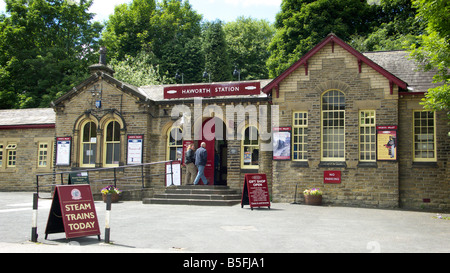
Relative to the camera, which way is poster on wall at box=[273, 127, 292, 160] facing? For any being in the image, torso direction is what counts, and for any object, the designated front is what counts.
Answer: toward the camera

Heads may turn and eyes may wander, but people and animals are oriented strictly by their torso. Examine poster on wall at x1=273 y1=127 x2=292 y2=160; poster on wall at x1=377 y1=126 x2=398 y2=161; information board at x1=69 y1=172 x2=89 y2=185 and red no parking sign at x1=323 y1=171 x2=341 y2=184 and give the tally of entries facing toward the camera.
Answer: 4

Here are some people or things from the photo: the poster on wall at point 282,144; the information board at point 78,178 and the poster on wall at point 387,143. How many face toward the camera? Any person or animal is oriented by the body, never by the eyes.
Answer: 3

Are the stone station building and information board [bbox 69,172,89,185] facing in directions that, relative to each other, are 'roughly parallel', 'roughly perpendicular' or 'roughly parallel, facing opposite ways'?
roughly parallel

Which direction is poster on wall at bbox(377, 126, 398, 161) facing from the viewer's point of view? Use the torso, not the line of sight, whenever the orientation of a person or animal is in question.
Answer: toward the camera

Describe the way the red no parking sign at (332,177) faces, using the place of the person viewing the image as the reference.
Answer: facing the viewer

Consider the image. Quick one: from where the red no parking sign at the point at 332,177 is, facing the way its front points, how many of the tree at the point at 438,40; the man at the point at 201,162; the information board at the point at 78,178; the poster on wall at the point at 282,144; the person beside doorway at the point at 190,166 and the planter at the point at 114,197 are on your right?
5

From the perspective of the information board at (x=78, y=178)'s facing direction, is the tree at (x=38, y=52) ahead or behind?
behind

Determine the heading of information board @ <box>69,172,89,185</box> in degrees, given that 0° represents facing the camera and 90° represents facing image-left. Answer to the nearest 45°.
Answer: approximately 0°

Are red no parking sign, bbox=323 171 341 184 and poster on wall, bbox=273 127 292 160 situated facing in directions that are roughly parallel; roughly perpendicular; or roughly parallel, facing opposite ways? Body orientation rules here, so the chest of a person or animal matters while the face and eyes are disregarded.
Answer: roughly parallel

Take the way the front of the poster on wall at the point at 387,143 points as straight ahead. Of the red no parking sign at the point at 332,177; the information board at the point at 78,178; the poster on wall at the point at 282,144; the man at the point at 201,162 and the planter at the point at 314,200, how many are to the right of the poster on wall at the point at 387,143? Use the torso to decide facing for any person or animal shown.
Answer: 5
